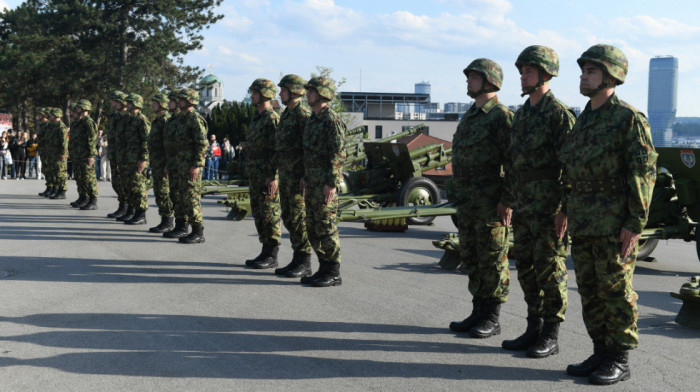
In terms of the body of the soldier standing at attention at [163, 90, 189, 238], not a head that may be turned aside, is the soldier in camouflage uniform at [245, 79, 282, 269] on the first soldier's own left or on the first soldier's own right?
on the first soldier's own left

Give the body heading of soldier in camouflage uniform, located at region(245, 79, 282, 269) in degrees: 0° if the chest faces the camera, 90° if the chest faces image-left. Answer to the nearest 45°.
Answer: approximately 90°

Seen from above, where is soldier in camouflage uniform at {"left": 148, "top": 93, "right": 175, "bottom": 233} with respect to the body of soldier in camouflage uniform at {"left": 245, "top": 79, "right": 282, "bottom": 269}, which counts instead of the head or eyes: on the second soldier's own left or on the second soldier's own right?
on the second soldier's own right

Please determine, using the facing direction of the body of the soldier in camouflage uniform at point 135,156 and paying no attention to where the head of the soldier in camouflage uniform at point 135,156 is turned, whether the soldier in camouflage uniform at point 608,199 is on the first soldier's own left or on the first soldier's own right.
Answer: on the first soldier's own left

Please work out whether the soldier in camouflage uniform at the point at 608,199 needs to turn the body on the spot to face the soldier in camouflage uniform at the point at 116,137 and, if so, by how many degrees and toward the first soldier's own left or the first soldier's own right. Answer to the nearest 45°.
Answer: approximately 90° to the first soldier's own right

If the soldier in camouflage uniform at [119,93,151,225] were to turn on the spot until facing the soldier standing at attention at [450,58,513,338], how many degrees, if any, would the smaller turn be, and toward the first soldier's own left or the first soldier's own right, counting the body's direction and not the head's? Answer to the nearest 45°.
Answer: approximately 90° to the first soldier's own left

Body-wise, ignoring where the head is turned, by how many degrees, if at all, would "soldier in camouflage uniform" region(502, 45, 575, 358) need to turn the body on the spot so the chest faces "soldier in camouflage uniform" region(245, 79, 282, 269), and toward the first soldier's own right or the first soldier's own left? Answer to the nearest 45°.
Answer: approximately 90° to the first soldier's own right
